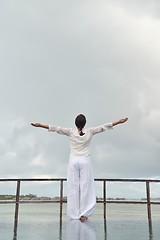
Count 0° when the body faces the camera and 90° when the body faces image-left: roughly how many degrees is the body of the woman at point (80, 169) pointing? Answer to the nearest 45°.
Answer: approximately 180°
